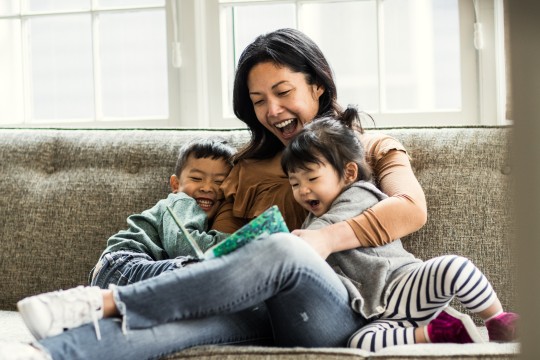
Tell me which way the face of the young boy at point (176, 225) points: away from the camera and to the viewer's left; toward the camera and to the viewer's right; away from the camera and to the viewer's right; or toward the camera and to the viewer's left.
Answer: toward the camera and to the viewer's right

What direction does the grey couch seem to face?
toward the camera

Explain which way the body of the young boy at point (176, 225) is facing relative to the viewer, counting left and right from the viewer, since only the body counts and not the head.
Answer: facing the viewer and to the right of the viewer

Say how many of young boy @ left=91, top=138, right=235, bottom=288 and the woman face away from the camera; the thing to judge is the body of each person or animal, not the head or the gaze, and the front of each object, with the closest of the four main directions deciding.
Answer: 0

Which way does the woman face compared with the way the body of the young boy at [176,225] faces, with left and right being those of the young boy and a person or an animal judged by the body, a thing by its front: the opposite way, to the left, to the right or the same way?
to the right

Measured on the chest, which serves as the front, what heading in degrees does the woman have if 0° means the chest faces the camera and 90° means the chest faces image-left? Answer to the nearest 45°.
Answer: approximately 45°
